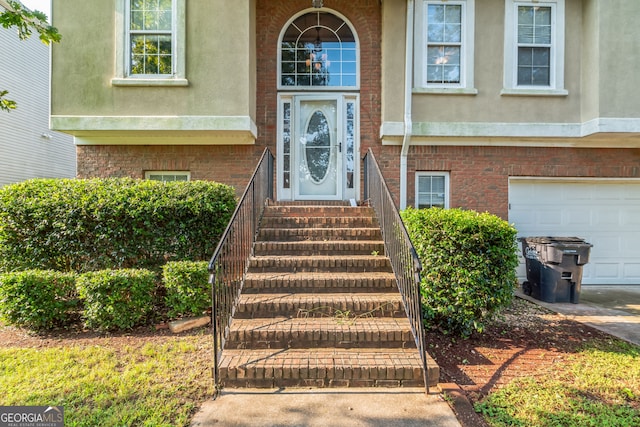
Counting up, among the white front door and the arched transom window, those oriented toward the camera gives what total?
2

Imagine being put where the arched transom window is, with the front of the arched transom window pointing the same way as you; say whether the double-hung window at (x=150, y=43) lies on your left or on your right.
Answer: on your right

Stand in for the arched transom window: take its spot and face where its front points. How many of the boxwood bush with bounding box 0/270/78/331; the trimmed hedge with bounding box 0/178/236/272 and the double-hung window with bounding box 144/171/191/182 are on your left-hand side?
0

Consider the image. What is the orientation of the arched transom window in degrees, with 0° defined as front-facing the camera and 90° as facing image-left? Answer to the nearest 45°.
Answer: approximately 0°

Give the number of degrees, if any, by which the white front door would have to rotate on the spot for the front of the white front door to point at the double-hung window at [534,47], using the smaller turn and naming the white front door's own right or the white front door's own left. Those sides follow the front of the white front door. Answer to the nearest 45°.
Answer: approximately 90° to the white front door's own left

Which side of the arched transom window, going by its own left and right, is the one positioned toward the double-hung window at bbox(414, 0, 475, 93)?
left

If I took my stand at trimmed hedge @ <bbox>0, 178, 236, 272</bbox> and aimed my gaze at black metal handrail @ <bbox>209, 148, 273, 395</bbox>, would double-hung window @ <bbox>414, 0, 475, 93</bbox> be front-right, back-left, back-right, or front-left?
front-left

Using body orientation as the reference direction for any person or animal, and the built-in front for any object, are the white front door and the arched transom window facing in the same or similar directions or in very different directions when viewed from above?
same or similar directions

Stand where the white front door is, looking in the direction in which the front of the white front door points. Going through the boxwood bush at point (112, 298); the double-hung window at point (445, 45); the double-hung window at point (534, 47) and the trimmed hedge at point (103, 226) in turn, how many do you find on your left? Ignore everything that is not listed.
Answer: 2

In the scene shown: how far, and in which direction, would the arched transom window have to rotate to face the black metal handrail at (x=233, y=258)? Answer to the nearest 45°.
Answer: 0° — it already faces it

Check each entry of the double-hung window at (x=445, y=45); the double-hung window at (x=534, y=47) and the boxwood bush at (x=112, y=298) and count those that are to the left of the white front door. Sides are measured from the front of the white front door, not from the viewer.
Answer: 2

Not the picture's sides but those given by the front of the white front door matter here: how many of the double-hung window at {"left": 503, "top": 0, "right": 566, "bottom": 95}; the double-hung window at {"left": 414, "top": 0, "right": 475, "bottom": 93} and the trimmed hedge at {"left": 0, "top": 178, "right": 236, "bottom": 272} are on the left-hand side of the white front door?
2

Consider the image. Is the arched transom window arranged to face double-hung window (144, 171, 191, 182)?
no

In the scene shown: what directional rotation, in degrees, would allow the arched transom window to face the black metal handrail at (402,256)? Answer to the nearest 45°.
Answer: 0° — it already faces it

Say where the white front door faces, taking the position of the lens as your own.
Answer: facing the viewer

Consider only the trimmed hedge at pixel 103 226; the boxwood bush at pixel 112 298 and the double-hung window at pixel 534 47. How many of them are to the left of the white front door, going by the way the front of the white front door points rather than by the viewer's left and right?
1
